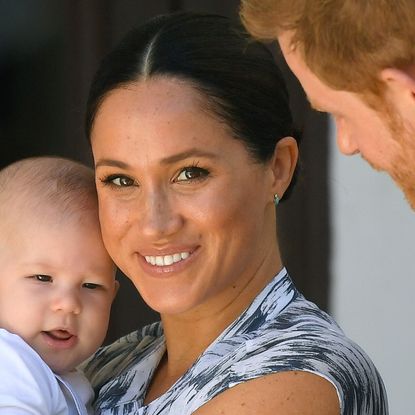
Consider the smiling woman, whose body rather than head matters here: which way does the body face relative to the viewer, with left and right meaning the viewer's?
facing the viewer and to the left of the viewer

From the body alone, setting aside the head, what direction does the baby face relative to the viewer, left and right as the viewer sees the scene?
facing the viewer and to the right of the viewer

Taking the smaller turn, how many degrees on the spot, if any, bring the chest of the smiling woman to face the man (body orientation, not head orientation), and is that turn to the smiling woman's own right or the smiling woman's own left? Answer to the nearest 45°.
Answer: approximately 90° to the smiling woman's own left
